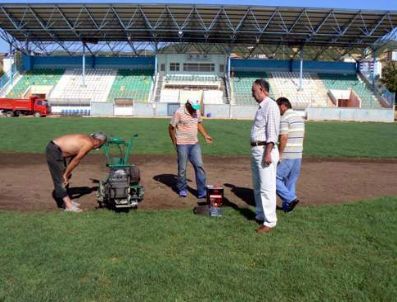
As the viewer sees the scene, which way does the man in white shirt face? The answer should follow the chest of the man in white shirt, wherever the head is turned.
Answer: to the viewer's left

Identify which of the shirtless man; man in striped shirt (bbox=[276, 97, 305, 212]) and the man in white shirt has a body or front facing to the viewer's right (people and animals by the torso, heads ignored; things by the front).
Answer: the shirtless man

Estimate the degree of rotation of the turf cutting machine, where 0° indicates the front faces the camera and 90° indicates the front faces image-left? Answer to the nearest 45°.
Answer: approximately 0°

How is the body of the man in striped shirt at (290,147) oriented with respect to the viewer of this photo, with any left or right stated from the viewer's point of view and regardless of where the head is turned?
facing away from the viewer and to the left of the viewer

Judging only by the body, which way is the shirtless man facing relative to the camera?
to the viewer's right
